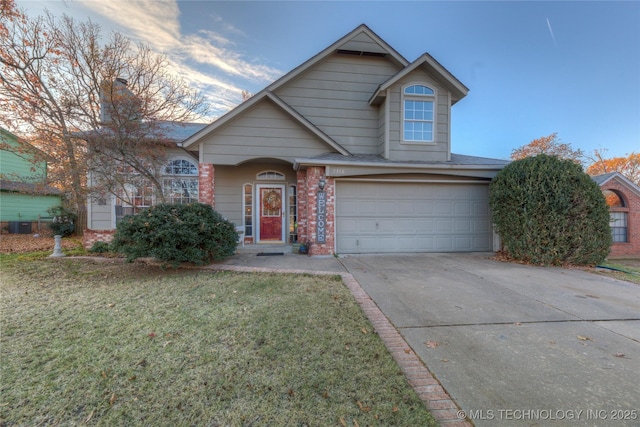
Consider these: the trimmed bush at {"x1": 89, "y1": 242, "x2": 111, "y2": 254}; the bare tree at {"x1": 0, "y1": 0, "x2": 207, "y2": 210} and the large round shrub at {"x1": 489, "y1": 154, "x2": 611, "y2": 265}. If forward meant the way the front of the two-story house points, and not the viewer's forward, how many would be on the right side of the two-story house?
2

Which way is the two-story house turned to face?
toward the camera

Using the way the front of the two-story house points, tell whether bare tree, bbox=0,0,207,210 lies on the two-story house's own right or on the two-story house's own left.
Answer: on the two-story house's own right

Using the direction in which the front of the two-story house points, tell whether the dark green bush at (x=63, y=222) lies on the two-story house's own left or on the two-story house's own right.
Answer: on the two-story house's own right

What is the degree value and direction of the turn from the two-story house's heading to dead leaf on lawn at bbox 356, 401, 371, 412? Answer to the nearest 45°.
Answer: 0° — it already faces it

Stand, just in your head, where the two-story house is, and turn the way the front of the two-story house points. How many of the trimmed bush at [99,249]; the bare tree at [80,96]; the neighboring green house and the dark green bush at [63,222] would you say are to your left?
0

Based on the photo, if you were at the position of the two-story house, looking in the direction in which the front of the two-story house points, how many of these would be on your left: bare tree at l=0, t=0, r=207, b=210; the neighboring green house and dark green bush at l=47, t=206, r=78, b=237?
0

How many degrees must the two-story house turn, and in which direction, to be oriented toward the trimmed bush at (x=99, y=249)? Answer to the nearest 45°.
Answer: approximately 90° to its right

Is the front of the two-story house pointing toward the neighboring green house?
no

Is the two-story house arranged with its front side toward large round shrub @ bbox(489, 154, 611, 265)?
no

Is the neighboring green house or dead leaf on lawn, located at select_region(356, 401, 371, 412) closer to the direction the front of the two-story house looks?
the dead leaf on lawn

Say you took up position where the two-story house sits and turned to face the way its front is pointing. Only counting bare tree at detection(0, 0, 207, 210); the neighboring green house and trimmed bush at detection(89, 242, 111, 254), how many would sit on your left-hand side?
0
